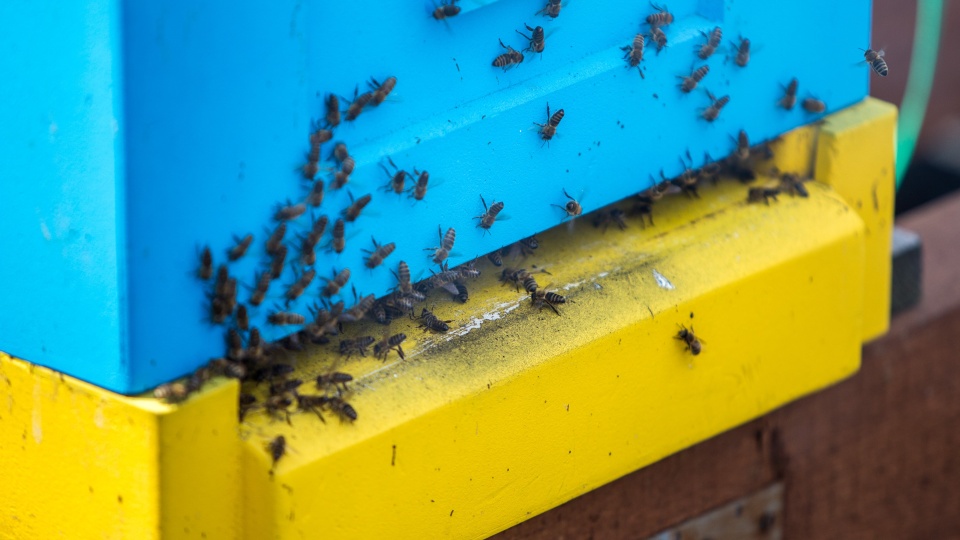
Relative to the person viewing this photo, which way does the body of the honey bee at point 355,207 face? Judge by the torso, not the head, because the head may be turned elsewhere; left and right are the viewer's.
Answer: facing to the left of the viewer

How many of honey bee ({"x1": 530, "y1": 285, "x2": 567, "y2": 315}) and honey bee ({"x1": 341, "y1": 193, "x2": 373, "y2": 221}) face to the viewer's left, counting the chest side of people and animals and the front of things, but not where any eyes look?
2

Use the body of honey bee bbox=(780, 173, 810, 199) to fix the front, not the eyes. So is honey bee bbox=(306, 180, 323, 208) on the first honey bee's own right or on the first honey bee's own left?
on the first honey bee's own left

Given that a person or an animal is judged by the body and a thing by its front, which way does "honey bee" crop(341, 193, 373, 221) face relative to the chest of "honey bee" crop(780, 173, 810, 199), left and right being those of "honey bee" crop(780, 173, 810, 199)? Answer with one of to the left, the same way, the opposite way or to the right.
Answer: the same way

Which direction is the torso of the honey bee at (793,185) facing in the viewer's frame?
to the viewer's left

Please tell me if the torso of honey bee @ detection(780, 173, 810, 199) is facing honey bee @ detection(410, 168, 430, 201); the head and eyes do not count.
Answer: no

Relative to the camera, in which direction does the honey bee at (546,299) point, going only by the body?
to the viewer's left
